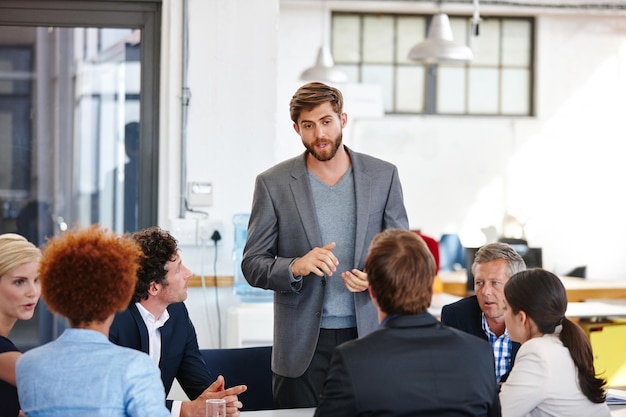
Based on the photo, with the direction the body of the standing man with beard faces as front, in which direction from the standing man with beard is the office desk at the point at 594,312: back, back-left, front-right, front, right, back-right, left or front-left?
back-left

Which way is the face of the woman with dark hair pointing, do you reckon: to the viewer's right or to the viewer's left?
to the viewer's left

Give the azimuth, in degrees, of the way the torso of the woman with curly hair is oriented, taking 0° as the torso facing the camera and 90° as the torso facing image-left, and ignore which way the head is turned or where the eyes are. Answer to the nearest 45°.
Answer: approximately 180°

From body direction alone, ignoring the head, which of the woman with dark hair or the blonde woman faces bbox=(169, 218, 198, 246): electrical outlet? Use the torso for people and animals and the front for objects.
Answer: the woman with dark hair

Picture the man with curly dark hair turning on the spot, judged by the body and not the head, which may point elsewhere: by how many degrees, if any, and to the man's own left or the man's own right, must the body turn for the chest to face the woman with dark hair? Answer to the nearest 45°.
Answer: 0° — they already face them

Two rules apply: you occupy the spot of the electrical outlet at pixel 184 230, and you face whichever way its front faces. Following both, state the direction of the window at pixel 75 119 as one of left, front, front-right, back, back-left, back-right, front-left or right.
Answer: back-right

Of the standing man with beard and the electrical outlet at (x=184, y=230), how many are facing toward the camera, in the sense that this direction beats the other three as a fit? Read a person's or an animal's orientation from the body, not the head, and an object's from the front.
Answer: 2

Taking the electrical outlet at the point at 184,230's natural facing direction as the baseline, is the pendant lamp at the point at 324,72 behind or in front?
behind

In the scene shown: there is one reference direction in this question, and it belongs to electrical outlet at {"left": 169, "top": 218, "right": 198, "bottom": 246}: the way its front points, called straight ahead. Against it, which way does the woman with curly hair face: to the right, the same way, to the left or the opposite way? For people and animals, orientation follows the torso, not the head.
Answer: the opposite way

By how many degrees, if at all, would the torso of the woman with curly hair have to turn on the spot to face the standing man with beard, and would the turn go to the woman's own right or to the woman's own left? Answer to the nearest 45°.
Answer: approximately 45° to the woman's own right

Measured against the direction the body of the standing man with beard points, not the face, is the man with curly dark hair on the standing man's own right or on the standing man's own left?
on the standing man's own right
